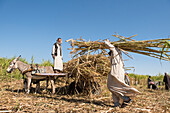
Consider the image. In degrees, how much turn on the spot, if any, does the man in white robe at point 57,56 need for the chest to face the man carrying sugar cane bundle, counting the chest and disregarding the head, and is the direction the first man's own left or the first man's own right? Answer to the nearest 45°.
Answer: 0° — they already face them

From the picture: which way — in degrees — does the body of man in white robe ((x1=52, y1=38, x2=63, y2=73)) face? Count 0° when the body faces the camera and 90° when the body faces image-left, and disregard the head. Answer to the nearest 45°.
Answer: approximately 315°
